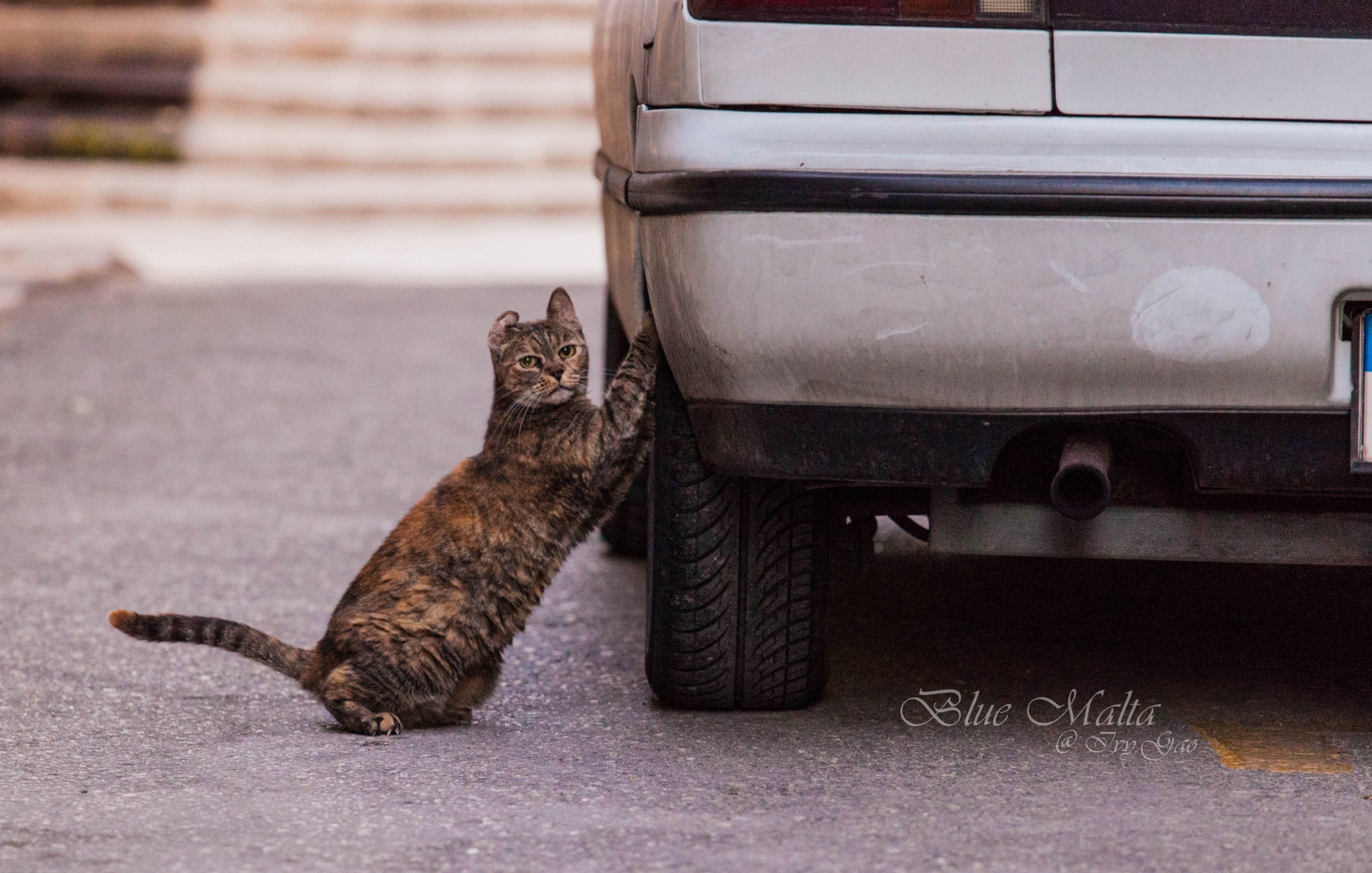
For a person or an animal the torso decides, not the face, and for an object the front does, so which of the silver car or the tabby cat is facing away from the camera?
the silver car

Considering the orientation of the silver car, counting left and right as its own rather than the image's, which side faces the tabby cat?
left

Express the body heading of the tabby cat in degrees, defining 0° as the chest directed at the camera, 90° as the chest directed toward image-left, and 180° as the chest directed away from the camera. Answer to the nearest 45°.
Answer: approximately 270°

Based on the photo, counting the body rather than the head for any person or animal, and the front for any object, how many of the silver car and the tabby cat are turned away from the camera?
1

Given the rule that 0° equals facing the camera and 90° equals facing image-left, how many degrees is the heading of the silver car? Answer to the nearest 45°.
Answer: approximately 180°

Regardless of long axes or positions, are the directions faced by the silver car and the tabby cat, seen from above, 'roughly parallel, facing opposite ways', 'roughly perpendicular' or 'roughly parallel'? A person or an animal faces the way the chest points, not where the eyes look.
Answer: roughly perpendicular
